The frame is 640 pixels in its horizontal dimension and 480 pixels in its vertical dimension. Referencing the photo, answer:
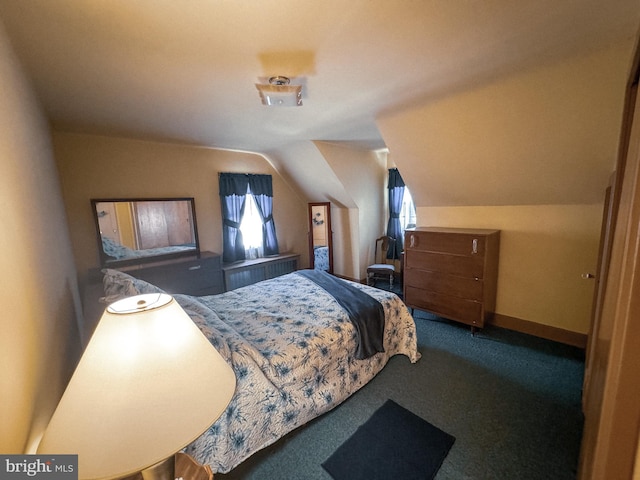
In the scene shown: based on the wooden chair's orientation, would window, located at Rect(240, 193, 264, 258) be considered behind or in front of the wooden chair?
in front

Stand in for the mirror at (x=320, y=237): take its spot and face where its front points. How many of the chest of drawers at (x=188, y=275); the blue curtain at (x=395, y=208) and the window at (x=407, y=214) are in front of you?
1

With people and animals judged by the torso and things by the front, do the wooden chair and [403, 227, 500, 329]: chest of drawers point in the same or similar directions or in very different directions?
same or similar directions

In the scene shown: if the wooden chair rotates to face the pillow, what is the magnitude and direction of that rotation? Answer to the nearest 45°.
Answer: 0° — it already faces it

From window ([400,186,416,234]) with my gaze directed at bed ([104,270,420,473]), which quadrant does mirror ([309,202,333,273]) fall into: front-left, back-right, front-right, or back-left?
front-right

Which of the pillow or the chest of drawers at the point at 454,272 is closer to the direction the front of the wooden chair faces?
the pillow

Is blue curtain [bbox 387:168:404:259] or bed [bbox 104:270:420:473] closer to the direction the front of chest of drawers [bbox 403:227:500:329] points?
the bed

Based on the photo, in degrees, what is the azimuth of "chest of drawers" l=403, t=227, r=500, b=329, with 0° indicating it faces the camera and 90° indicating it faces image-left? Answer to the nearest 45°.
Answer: approximately 45°

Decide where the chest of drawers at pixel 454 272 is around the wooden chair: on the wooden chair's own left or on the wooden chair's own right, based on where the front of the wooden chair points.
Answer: on the wooden chair's own left

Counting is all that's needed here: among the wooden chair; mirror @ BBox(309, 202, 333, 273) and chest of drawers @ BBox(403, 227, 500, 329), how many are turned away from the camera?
0

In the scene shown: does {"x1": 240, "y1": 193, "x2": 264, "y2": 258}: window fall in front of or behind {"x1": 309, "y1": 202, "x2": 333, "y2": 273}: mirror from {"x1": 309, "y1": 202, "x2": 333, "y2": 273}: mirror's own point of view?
in front

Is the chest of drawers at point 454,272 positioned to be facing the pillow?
yes

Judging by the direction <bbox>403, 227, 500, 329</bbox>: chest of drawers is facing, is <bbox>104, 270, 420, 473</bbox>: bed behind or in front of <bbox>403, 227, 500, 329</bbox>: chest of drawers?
in front

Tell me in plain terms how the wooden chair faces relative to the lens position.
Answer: facing the viewer and to the left of the viewer
